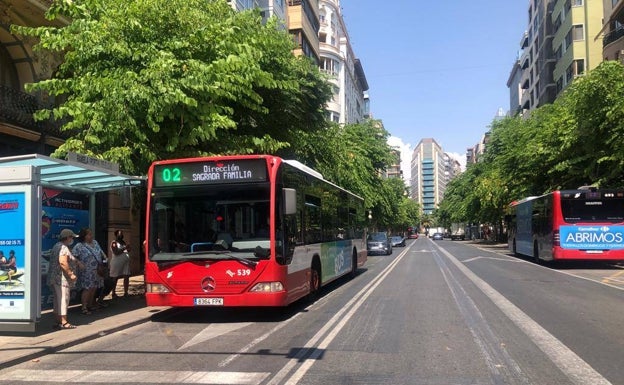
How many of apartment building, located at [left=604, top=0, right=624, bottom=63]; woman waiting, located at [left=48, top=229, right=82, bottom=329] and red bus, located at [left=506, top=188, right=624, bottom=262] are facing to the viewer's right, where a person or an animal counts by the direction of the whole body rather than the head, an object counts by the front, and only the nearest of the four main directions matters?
1

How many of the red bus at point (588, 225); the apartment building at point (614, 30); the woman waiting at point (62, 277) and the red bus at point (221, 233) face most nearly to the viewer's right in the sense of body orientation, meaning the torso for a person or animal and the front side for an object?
1

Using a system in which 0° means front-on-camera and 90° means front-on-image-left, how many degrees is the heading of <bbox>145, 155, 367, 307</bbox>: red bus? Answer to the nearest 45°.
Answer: approximately 45°

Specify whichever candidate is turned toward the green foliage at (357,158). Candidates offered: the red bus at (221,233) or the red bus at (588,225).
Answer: the red bus at (588,225)

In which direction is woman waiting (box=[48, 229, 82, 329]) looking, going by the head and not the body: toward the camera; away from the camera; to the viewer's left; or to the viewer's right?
to the viewer's right

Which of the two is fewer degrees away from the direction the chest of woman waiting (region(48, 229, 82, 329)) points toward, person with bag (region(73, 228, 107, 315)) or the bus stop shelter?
the person with bag

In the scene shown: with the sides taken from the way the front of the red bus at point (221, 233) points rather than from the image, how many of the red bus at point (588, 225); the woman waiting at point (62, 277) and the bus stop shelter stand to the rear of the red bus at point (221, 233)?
1

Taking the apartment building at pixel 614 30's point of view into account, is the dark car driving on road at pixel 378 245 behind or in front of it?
in front

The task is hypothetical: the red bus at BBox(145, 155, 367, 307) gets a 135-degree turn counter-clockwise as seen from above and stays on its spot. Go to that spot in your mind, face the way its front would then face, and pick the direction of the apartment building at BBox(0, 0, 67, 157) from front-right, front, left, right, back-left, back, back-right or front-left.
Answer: back-left

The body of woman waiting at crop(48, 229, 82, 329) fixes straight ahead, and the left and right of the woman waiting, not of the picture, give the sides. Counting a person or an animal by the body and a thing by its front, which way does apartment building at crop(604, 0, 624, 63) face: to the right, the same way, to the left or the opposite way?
the opposite way

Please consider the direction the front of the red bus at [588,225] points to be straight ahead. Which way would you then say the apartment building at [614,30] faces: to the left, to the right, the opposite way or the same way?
to the left

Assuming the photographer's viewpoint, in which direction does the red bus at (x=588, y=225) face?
facing away from the viewer and to the left of the viewer
